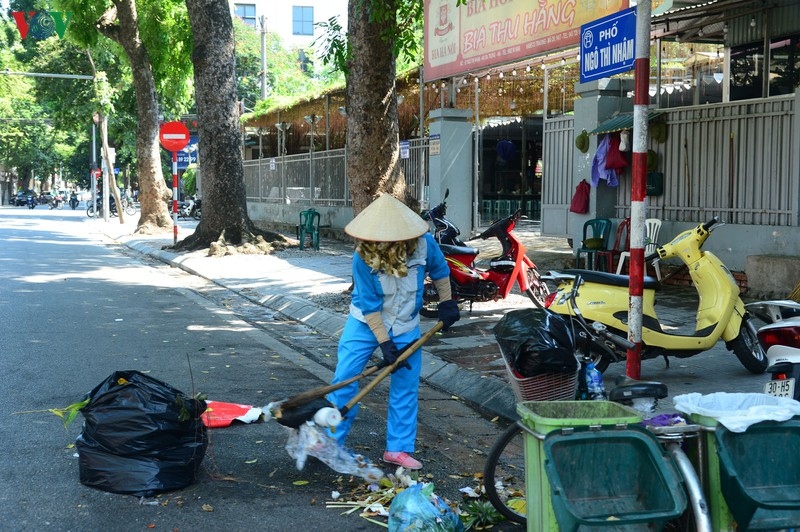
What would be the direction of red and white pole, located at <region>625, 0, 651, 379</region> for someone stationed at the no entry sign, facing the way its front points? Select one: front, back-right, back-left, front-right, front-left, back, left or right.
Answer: front

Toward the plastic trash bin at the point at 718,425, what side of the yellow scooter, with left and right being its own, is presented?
right

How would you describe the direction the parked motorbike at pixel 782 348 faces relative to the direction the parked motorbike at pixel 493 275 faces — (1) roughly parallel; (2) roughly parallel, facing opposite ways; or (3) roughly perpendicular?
roughly perpendicular

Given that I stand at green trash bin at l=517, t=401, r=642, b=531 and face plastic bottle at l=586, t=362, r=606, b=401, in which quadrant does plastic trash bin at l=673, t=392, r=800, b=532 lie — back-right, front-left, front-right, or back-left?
front-right

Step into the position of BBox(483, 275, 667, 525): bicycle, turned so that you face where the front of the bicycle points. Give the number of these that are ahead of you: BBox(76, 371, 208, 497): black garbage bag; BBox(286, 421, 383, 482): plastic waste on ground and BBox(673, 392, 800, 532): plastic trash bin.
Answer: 2

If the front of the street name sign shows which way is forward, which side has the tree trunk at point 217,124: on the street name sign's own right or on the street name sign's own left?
on the street name sign's own right

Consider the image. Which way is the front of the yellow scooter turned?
to the viewer's right

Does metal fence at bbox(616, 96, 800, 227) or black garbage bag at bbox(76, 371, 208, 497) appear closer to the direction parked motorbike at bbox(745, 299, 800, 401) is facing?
the metal fence

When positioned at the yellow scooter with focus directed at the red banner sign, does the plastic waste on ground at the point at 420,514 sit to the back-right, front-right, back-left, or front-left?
back-left

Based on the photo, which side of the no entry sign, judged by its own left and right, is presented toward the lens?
front

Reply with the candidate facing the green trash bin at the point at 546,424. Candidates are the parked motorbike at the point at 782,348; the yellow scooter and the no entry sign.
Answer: the no entry sign

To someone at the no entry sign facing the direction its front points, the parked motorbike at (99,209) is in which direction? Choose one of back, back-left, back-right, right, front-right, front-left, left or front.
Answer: back

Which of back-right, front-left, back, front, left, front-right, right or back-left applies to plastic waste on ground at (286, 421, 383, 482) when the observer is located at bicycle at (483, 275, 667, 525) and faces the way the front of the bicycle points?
front

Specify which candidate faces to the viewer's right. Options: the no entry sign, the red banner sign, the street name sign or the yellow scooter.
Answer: the yellow scooter

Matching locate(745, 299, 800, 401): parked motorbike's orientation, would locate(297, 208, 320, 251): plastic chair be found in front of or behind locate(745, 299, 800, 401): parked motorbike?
in front

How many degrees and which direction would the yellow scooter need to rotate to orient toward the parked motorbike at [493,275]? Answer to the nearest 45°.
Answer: approximately 135° to its left

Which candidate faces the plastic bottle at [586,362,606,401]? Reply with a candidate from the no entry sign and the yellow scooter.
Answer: the no entry sign

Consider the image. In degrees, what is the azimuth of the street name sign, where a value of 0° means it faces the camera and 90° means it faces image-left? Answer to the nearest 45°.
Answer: approximately 45°

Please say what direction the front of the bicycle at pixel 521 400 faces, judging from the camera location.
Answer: facing to the left of the viewer
